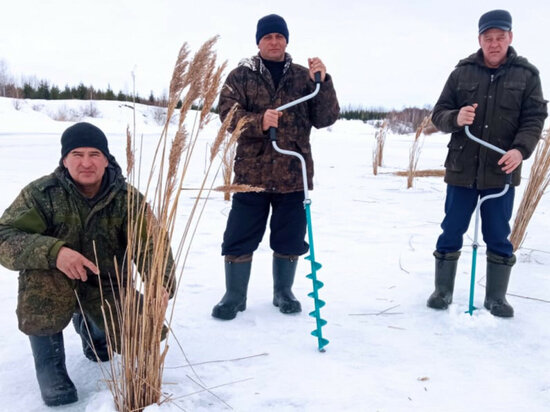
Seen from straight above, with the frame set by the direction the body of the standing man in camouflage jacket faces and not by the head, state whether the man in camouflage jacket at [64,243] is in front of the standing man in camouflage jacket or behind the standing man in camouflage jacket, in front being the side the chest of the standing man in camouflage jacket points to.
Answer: in front

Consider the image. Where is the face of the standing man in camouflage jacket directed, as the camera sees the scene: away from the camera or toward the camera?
toward the camera

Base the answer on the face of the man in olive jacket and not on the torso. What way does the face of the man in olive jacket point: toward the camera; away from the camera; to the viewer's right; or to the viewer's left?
toward the camera

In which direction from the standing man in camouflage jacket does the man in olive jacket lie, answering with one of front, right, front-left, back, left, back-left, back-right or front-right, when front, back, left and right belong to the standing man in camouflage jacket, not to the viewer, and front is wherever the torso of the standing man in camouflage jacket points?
left

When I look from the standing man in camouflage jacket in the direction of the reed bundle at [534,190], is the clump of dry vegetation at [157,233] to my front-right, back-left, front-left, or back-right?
back-right

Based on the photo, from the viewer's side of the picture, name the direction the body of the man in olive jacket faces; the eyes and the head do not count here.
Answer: toward the camera

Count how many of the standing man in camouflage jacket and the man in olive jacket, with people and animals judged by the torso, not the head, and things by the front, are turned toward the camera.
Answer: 2

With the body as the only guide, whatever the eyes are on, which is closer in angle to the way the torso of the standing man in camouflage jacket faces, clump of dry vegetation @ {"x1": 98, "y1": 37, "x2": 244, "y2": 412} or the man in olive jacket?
the clump of dry vegetation

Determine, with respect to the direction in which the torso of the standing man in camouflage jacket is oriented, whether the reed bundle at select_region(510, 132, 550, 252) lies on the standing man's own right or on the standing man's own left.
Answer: on the standing man's own left

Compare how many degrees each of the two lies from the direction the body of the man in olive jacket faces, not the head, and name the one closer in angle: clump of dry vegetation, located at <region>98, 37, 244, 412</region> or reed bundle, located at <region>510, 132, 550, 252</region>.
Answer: the clump of dry vegetation

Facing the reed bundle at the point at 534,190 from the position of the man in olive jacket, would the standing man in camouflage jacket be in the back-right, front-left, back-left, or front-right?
back-left

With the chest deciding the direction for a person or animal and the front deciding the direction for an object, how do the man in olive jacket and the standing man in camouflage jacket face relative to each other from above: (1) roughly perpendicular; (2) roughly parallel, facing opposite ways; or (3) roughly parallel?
roughly parallel

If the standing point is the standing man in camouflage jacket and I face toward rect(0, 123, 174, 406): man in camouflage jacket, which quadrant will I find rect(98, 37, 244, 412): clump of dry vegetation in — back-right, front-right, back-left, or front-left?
front-left

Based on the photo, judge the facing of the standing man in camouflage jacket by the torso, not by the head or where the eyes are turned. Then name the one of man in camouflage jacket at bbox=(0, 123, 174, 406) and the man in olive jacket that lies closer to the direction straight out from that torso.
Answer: the man in camouflage jacket

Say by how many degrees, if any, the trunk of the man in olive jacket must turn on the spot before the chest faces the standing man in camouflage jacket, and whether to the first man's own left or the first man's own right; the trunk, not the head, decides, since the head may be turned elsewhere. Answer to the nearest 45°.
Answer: approximately 90° to the first man's own right
